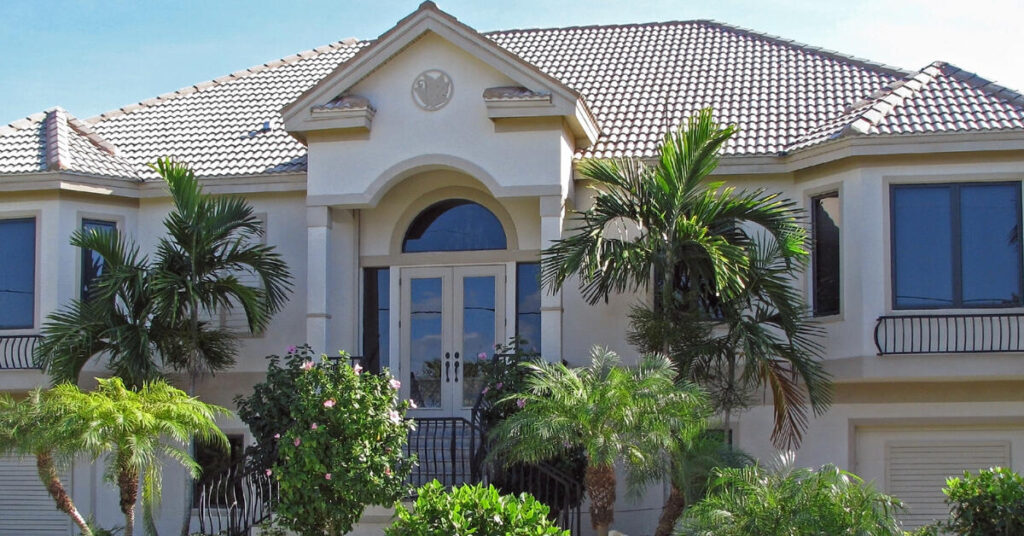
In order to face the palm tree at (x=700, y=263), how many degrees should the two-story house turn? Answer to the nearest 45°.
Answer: approximately 45° to its left

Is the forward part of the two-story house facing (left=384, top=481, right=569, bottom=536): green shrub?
yes

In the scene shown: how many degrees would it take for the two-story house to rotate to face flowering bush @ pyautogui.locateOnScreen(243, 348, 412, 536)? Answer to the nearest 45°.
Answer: approximately 45° to its right

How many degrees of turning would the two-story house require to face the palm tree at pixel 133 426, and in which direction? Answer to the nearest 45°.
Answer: approximately 45° to its right

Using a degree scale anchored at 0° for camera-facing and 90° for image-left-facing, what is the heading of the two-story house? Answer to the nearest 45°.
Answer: approximately 0°

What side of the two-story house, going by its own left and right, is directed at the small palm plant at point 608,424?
front
